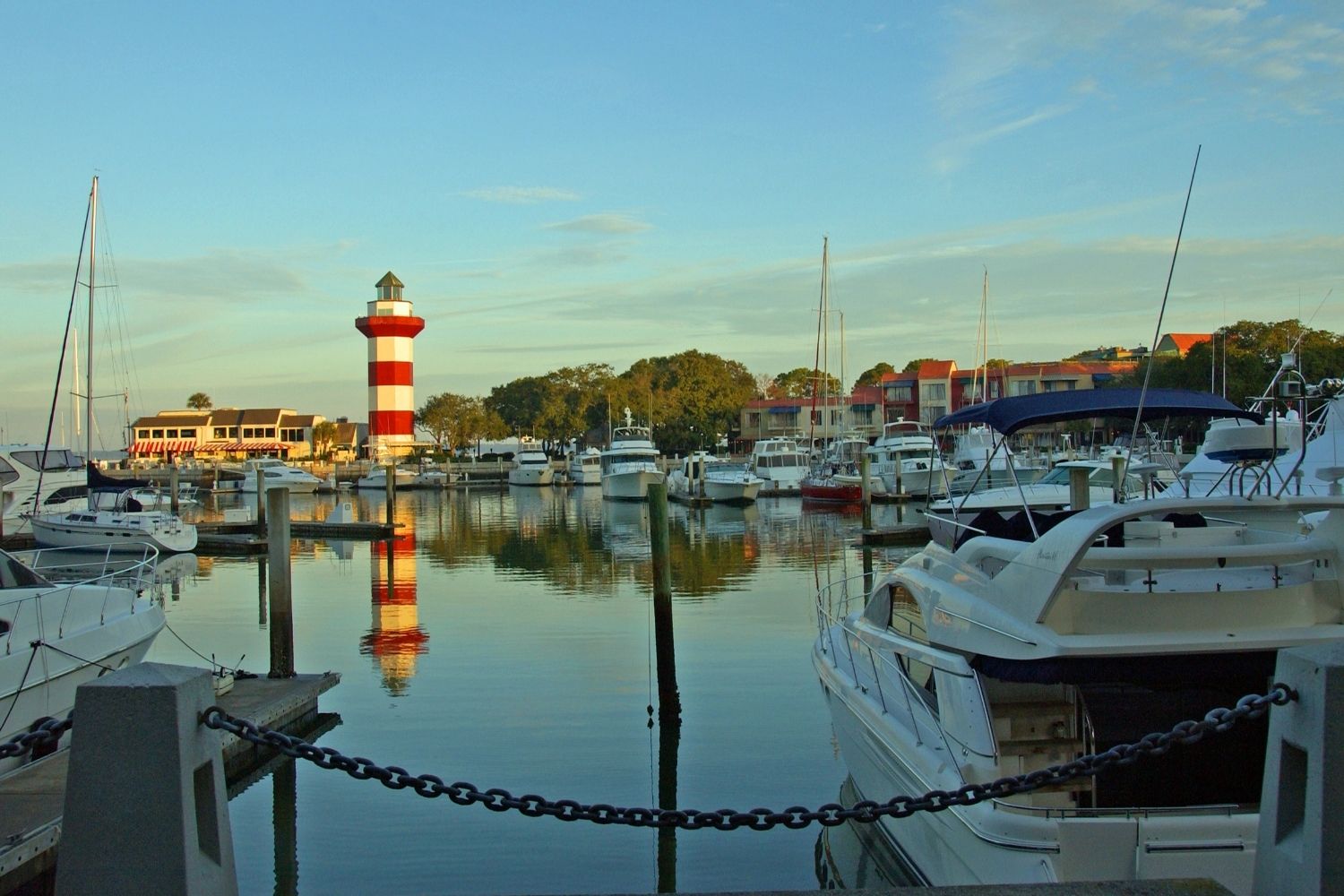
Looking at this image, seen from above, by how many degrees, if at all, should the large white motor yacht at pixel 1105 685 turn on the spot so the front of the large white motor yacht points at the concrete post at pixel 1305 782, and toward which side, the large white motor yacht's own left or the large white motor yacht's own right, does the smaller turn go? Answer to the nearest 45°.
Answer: approximately 135° to the large white motor yacht's own left

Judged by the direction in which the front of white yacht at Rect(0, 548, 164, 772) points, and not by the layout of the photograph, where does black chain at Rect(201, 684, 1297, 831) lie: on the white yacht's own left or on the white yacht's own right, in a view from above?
on the white yacht's own right

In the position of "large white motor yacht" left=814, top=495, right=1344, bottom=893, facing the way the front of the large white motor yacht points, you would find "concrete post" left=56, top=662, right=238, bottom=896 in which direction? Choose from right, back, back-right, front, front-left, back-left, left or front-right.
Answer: left

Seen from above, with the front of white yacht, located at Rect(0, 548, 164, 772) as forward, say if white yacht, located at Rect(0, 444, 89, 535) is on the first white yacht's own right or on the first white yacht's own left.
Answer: on the first white yacht's own left

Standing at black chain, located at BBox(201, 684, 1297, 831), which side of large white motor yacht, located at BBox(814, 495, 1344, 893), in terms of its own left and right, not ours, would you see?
left

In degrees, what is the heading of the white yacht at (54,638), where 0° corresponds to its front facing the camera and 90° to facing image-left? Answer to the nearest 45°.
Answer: approximately 225°

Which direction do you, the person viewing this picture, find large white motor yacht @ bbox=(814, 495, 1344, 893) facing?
facing away from the viewer and to the left of the viewer

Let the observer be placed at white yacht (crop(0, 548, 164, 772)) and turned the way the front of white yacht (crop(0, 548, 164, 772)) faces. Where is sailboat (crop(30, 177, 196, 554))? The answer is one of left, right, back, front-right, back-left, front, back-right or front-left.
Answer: front-left

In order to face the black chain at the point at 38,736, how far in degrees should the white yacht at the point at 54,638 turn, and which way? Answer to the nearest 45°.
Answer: approximately 135° to its right
